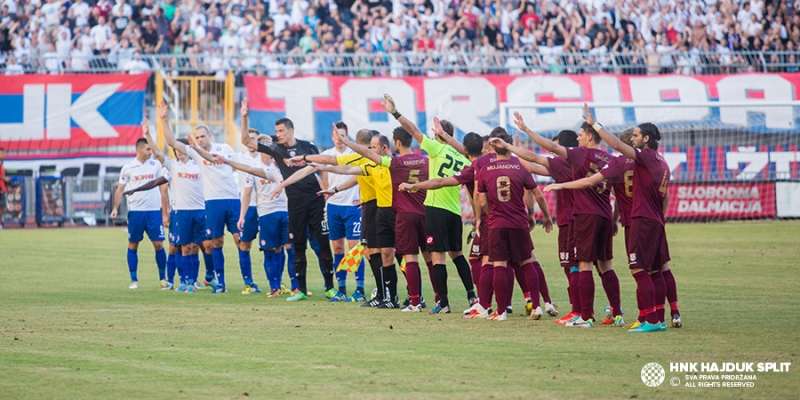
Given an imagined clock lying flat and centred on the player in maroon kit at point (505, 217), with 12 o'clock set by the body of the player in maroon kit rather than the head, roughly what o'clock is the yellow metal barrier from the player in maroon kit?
The yellow metal barrier is roughly at 11 o'clock from the player in maroon kit.

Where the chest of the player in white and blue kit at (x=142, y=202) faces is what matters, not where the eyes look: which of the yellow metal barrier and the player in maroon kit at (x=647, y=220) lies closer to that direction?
the player in maroon kit

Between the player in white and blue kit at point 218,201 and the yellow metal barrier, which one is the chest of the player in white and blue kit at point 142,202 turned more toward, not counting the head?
the player in white and blue kit

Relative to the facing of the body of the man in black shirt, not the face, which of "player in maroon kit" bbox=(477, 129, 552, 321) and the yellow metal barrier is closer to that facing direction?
the player in maroon kit

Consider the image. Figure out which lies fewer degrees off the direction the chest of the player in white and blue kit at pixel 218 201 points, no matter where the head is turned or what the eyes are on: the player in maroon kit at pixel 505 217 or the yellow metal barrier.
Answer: the player in maroon kit

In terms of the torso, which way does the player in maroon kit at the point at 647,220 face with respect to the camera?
to the viewer's left

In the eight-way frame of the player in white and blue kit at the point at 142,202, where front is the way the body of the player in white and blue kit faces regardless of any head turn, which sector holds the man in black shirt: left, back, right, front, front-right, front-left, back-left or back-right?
front-left

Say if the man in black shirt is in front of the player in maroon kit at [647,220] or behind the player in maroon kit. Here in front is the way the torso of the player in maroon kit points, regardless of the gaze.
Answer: in front
